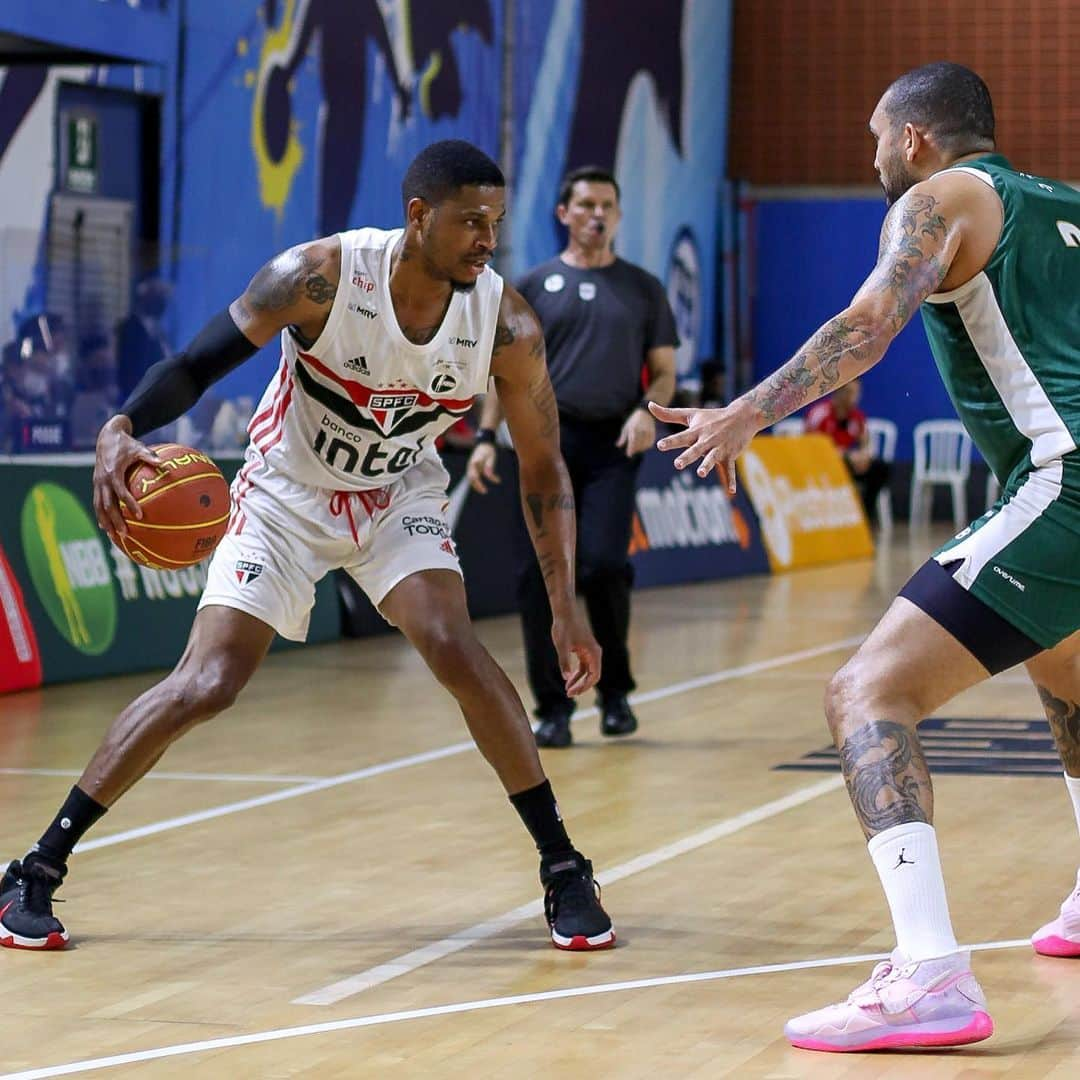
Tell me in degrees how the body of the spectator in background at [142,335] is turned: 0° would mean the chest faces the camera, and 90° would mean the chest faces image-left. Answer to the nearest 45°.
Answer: approximately 315°

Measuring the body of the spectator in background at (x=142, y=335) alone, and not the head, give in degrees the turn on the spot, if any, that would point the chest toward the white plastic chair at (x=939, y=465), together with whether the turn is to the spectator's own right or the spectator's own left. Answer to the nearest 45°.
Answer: approximately 90° to the spectator's own left

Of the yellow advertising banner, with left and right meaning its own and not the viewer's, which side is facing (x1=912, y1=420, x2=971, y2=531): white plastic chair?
back

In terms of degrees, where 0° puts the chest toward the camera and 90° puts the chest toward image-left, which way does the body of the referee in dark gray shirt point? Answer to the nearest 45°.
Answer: approximately 0°

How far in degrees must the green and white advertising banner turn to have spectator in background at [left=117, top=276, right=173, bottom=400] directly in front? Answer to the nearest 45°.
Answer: approximately 135° to its left
